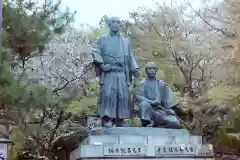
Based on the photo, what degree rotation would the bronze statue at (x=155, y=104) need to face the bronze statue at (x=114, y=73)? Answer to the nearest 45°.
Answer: approximately 90° to its right

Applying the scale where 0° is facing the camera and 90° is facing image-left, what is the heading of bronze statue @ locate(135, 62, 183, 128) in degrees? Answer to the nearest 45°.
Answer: approximately 0°

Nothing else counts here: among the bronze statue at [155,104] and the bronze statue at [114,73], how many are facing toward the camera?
2

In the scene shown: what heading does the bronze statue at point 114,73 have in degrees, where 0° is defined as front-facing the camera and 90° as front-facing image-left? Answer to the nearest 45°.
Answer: approximately 0°

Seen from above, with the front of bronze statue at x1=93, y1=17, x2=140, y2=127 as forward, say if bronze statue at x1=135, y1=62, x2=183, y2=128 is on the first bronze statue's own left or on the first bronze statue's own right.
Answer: on the first bronze statue's own left
